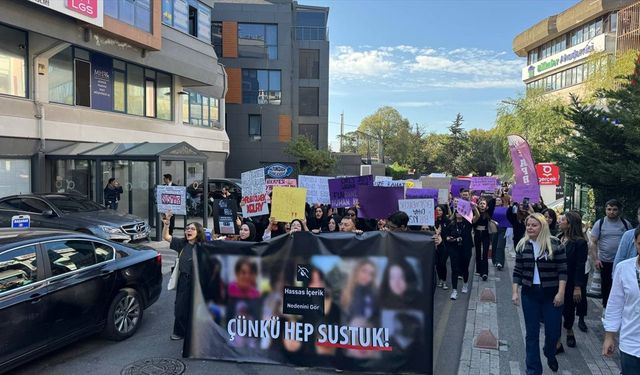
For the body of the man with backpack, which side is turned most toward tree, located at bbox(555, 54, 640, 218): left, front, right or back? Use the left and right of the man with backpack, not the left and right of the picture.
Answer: back

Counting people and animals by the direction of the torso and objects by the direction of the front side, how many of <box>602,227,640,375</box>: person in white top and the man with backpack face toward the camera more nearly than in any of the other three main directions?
2

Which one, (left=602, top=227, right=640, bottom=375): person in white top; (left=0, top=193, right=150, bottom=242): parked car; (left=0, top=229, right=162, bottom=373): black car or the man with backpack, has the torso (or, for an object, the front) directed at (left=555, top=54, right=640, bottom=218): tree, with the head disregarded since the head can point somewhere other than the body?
the parked car

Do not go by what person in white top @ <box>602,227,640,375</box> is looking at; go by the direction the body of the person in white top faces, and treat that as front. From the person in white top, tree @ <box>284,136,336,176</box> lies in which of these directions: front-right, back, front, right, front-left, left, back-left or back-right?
back-right

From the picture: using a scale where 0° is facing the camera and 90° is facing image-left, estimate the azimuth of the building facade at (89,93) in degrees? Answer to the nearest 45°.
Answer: approximately 315°

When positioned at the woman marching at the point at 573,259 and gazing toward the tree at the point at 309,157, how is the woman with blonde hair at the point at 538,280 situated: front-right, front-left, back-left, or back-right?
back-left

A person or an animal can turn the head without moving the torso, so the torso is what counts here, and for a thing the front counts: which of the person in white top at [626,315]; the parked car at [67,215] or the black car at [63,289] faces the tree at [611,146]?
the parked car

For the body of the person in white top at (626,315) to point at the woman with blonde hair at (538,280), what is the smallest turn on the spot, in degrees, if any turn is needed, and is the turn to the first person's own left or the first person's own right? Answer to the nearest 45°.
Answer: approximately 135° to the first person's own right

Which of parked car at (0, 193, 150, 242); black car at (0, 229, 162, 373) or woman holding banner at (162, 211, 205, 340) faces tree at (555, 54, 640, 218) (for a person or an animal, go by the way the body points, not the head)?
the parked car

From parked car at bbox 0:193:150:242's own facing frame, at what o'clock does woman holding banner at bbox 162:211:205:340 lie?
The woman holding banner is roughly at 1 o'clock from the parked car.
